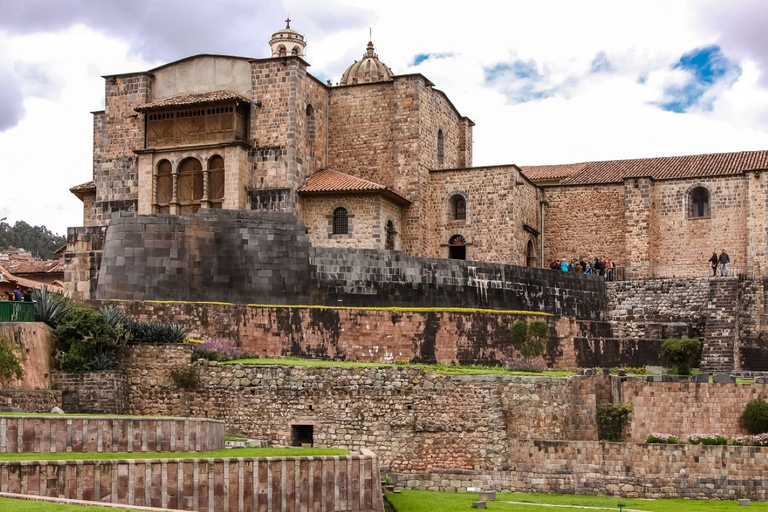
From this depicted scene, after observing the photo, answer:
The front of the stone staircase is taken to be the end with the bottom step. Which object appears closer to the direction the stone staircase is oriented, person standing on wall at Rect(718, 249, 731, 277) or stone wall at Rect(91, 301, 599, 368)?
the stone wall

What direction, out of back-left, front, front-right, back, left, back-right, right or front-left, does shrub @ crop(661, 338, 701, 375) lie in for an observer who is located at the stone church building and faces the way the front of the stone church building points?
left

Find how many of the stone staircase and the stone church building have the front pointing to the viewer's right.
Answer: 0

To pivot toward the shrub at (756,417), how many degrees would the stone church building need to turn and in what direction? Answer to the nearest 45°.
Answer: approximately 90° to its left

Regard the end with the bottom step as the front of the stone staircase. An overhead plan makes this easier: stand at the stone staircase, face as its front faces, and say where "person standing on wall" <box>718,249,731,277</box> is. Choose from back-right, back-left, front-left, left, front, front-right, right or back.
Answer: back

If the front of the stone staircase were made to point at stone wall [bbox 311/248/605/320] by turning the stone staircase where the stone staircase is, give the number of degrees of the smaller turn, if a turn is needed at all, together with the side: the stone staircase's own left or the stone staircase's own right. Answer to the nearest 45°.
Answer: approximately 45° to the stone staircase's own right

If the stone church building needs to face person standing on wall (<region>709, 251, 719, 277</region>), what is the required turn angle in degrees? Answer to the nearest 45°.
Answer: approximately 135° to its left

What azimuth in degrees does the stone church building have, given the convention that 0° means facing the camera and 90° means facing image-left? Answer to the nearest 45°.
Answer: approximately 45°

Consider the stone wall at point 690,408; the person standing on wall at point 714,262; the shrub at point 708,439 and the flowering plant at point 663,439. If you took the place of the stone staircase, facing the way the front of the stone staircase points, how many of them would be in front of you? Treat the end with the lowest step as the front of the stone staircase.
3

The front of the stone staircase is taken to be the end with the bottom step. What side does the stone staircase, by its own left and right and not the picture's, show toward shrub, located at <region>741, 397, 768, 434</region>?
front

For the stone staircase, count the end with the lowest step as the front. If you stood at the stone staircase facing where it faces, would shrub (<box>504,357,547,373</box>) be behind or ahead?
ahead

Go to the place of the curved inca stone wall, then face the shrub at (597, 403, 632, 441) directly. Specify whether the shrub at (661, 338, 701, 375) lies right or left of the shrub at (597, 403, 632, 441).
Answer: left
